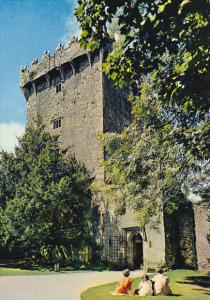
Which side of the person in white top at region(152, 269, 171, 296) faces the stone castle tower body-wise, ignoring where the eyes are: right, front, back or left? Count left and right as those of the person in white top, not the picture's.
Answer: front

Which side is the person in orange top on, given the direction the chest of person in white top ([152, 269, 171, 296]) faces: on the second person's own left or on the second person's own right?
on the second person's own left

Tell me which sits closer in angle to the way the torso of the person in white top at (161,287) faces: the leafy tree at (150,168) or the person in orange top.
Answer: the leafy tree

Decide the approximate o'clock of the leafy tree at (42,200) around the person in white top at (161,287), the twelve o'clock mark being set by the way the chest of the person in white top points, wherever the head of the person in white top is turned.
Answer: The leafy tree is roughly at 11 o'clock from the person in white top.

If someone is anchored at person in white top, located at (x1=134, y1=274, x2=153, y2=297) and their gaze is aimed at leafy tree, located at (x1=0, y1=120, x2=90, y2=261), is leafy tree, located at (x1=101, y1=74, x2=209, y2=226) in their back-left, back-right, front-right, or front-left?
front-right

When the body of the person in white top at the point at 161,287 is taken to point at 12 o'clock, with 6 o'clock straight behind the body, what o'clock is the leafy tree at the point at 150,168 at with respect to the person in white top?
The leafy tree is roughly at 12 o'clock from the person in white top.

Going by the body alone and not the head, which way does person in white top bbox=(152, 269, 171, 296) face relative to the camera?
away from the camera
